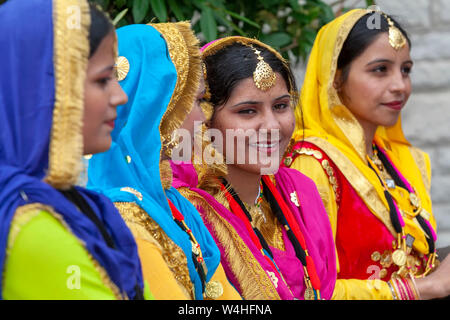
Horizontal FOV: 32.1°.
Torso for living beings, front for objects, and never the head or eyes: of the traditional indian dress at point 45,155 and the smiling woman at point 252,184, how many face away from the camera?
0

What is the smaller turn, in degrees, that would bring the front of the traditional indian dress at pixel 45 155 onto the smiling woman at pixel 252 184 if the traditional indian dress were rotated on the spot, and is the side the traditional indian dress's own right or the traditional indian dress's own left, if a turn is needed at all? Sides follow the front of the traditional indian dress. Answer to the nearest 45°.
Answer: approximately 45° to the traditional indian dress's own left

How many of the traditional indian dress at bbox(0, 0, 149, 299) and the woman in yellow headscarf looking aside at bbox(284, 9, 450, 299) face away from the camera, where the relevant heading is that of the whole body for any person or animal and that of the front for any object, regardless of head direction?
0

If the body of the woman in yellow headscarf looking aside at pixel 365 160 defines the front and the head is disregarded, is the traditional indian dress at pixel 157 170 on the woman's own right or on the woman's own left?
on the woman's own right

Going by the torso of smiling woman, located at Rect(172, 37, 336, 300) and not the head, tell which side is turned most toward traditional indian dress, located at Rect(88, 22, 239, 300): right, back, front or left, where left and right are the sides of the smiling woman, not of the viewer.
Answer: right

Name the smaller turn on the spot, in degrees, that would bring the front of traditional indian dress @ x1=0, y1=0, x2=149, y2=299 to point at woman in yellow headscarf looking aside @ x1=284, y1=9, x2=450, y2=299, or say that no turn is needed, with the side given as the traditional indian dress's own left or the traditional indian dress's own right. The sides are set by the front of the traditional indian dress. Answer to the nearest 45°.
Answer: approximately 45° to the traditional indian dress's own left

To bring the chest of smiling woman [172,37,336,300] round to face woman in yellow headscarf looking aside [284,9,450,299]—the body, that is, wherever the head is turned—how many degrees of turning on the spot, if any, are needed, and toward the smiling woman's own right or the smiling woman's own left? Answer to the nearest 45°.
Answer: approximately 90° to the smiling woman's own left

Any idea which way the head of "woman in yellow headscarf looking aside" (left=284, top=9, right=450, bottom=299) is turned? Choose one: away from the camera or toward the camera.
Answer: toward the camera
